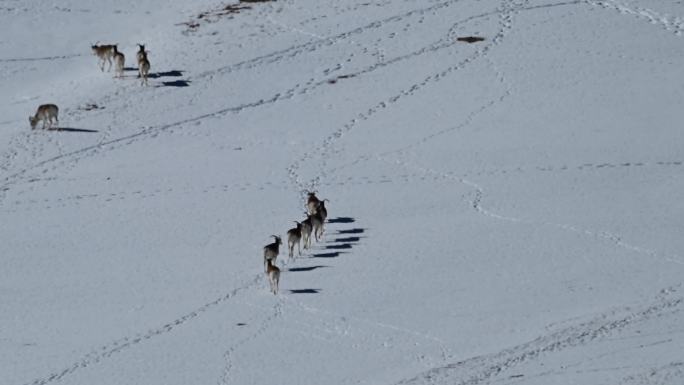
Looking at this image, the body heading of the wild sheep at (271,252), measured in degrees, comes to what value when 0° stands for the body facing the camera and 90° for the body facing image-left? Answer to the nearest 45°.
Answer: approximately 225°

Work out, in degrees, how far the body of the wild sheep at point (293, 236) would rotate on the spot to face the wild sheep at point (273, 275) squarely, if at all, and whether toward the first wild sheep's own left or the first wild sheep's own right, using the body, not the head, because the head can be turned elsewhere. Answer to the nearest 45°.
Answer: approximately 135° to the first wild sheep's own right

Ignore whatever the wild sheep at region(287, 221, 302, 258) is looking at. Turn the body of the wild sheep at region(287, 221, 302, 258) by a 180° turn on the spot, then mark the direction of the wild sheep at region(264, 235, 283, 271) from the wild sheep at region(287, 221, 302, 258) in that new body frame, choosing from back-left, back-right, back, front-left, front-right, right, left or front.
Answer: front

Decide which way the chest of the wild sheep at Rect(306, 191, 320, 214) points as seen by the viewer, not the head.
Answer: away from the camera

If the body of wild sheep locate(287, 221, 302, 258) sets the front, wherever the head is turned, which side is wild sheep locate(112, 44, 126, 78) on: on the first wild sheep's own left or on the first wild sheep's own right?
on the first wild sheep's own left

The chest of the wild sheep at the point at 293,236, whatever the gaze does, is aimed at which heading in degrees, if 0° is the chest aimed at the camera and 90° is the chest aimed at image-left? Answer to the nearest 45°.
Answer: approximately 225°

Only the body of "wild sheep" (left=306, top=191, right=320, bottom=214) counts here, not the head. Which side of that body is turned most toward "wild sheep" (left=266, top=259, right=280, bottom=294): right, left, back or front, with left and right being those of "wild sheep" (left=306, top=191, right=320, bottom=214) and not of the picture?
back

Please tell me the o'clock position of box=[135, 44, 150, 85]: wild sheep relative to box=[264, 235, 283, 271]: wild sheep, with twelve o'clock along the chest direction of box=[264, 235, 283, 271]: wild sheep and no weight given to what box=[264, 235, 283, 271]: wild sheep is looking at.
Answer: box=[135, 44, 150, 85]: wild sheep is roughly at 10 o'clock from box=[264, 235, 283, 271]: wild sheep.

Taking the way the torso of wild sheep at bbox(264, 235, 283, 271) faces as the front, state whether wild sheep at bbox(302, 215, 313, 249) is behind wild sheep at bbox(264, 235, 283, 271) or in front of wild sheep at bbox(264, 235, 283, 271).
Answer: in front

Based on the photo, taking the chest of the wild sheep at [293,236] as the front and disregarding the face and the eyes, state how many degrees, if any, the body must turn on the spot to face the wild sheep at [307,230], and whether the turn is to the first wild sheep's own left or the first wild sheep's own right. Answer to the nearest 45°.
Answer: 0° — it already faces it

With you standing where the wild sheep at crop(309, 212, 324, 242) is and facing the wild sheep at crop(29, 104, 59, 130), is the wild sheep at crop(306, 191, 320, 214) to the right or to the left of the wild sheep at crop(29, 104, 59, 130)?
right

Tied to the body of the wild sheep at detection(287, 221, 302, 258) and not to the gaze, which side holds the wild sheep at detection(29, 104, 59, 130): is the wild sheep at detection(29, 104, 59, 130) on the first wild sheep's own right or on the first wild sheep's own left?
on the first wild sheep's own left
